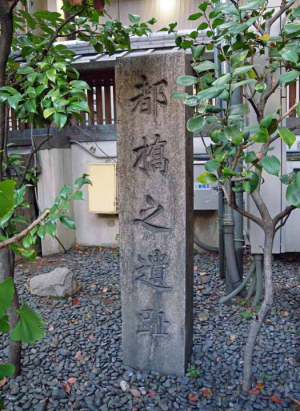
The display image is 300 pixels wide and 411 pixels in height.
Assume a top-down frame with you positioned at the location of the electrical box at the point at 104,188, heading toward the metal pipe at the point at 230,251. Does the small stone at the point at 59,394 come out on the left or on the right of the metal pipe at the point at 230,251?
right

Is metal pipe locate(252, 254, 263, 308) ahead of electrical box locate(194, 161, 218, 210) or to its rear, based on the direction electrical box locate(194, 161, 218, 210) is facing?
ahead

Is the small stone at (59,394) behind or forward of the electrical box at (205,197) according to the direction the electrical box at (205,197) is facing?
forward

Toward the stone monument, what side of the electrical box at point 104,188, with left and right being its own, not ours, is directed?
front

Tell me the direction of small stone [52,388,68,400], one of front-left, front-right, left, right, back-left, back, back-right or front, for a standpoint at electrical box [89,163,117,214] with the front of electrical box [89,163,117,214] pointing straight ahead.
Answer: front

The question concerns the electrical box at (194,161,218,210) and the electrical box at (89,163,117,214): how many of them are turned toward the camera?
2

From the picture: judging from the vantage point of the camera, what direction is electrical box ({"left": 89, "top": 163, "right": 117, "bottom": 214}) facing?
facing the viewer

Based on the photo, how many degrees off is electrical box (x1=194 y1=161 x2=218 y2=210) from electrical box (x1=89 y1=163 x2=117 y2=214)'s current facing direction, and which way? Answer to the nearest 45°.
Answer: approximately 90° to its left

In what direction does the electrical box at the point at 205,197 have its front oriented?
toward the camera

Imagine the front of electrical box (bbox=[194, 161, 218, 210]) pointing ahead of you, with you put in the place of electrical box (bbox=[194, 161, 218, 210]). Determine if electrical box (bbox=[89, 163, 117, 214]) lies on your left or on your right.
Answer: on your right
